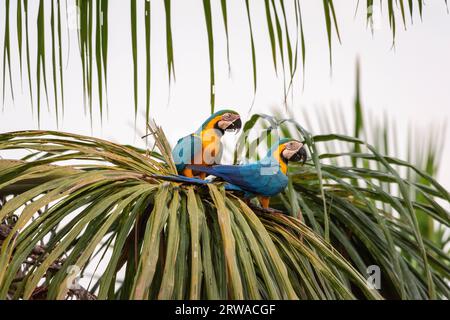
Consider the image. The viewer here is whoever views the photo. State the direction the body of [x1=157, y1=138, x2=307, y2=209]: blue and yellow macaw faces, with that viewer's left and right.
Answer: facing to the right of the viewer
